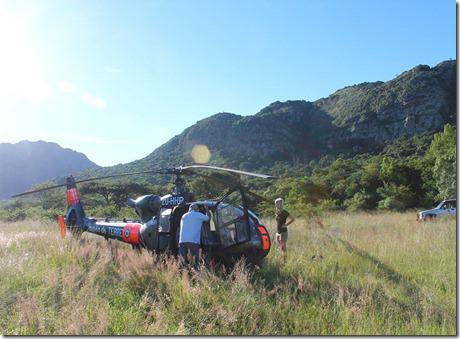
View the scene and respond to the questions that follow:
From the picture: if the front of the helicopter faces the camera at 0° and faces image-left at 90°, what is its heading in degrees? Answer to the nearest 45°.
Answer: approximately 315°

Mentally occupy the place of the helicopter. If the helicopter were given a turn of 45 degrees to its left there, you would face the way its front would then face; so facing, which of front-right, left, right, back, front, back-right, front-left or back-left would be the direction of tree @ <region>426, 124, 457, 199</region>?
front-left

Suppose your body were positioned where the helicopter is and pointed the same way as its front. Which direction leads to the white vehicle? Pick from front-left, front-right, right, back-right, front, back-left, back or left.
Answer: left
